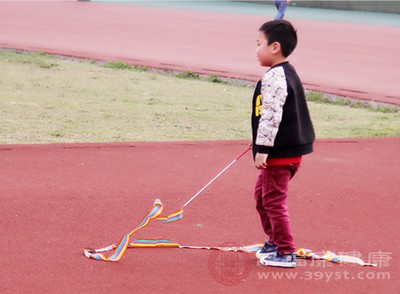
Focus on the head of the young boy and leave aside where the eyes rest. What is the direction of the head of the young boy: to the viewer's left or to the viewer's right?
to the viewer's left

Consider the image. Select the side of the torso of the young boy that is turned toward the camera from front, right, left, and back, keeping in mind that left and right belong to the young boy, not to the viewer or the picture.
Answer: left
